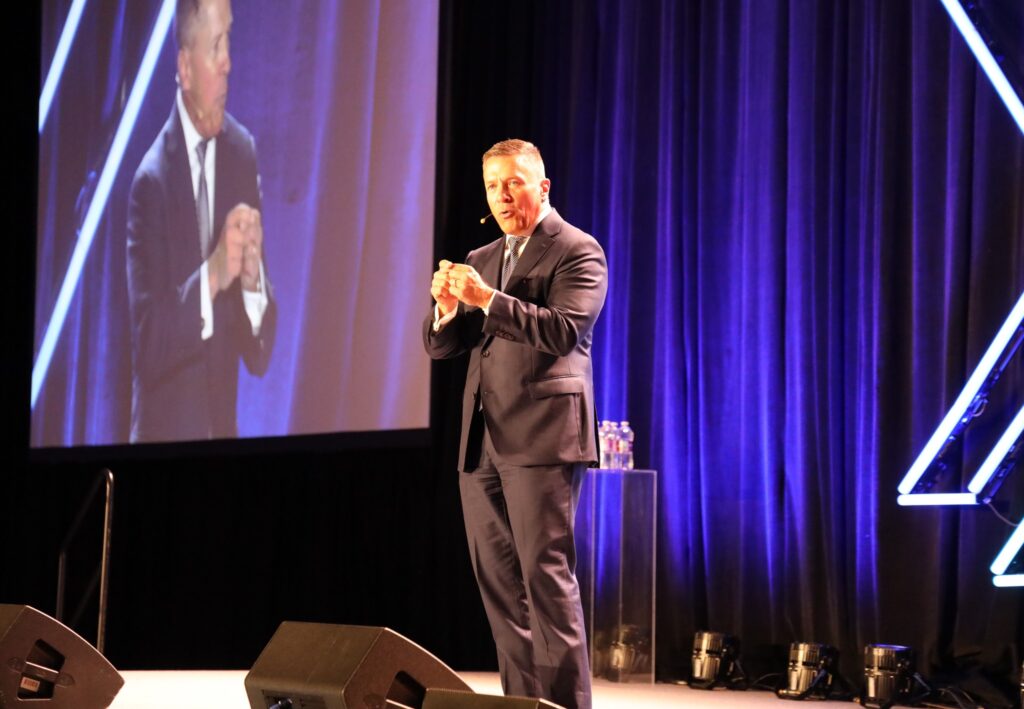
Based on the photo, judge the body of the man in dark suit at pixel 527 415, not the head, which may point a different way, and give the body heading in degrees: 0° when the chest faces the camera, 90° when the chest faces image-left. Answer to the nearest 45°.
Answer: approximately 45°

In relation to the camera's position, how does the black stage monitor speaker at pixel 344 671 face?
facing away from the viewer and to the right of the viewer

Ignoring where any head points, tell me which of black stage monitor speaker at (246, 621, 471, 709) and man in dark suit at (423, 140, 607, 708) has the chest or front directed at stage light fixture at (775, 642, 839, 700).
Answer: the black stage monitor speaker

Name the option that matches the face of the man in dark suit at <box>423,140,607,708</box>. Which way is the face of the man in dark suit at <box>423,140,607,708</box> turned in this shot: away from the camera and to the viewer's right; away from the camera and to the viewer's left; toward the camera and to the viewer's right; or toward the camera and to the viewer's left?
toward the camera and to the viewer's left

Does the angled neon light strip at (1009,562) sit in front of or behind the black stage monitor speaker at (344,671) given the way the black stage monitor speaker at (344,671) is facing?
in front

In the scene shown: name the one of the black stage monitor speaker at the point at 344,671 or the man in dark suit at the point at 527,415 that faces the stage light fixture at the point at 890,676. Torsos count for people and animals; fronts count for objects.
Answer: the black stage monitor speaker

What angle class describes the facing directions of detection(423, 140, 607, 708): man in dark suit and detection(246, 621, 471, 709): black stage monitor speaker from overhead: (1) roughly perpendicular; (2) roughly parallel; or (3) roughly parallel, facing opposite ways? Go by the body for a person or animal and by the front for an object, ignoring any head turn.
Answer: roughly parallel, facing opposite ways

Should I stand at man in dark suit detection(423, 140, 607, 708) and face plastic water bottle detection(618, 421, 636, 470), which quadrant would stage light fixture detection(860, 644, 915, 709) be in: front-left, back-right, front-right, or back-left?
front-right
